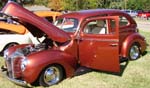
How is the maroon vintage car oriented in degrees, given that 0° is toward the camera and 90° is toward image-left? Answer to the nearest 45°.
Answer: approximately 45°

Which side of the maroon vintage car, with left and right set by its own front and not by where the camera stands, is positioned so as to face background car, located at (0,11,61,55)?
right
